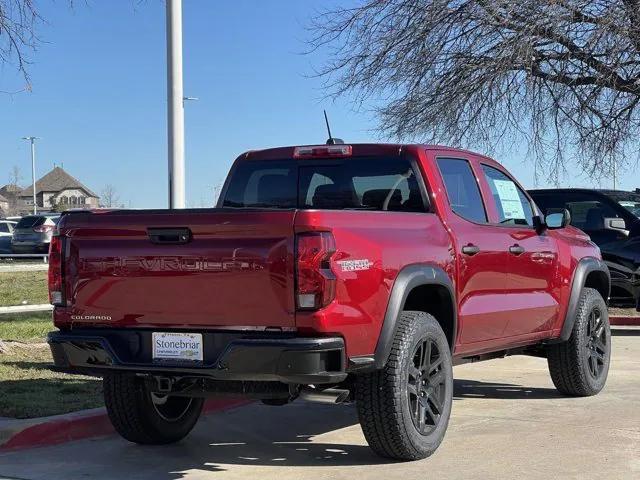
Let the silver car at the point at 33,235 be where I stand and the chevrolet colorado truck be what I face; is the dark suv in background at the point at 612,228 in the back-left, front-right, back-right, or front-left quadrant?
front-left

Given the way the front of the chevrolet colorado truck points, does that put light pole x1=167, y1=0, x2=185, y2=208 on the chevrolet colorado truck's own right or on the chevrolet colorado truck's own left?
on the chevrolet colorado truck's own left

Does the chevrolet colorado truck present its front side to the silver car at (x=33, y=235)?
no

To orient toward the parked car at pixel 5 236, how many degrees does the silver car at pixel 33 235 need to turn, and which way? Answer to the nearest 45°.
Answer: approximately 45° to its left

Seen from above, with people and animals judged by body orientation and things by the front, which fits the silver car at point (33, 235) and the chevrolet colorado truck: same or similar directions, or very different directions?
same or similar directions

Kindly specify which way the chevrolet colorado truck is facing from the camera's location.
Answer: facing away from the viewer and to the right of the viewer

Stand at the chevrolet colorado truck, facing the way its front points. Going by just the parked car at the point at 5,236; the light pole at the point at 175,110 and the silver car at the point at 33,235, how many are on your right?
0

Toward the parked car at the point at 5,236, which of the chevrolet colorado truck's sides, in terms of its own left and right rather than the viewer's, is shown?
left

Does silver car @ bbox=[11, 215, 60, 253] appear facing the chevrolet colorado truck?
no

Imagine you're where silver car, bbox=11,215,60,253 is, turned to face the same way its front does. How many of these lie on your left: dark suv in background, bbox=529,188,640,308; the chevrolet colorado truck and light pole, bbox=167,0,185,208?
0

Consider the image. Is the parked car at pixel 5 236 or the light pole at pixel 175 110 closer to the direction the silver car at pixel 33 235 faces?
the parked car

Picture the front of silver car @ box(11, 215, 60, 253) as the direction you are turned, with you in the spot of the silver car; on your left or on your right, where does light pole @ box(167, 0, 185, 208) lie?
on your right
